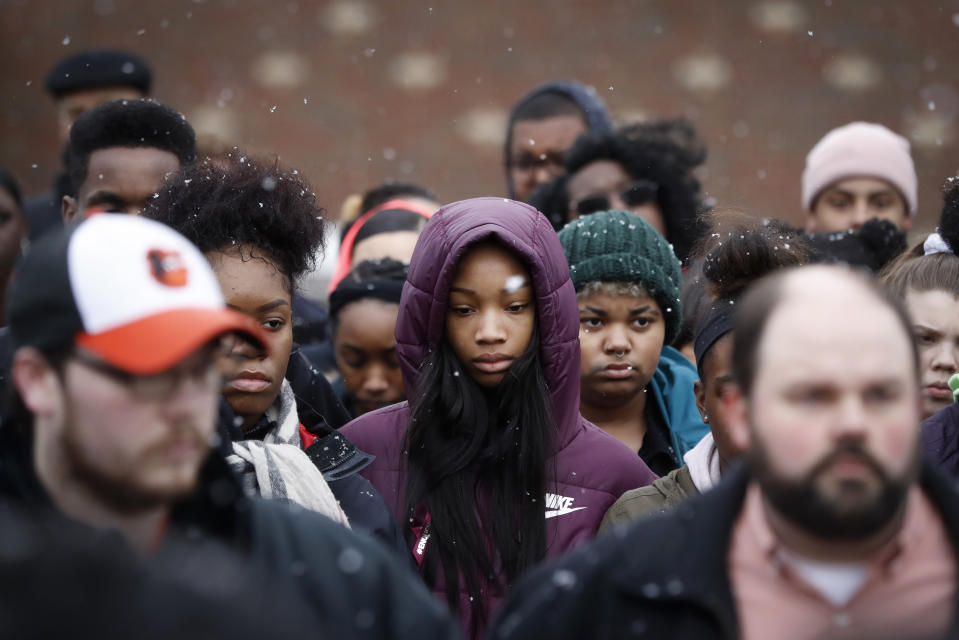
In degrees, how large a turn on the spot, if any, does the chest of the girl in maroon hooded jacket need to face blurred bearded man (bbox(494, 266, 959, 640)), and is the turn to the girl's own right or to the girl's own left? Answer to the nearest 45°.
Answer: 0° — they already face them

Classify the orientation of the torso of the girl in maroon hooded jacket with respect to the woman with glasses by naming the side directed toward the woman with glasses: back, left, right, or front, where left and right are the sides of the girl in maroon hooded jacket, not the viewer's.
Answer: back

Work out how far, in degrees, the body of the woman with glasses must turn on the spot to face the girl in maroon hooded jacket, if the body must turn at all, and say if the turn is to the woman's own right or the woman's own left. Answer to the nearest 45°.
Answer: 0° — they already face them

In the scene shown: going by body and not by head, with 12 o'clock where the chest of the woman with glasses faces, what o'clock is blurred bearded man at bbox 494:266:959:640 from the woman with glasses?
The blurred bearded man is roughly at 12 o'clock from the woman with glasses.

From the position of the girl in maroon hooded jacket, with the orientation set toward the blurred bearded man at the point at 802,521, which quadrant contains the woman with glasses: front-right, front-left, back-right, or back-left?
back-left

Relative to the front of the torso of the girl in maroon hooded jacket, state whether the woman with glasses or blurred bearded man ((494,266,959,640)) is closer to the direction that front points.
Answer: the blurred bearded man
